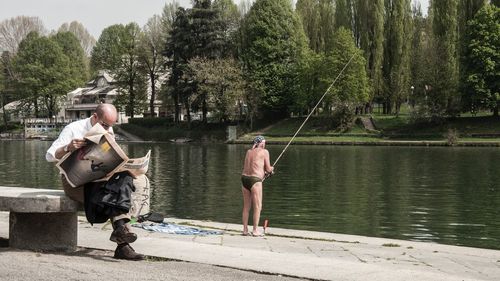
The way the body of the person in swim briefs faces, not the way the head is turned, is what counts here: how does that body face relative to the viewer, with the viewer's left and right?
facing away from the viewer and to the right of the viewer

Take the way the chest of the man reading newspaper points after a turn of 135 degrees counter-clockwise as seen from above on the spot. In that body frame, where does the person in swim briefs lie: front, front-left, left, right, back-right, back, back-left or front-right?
front-right
